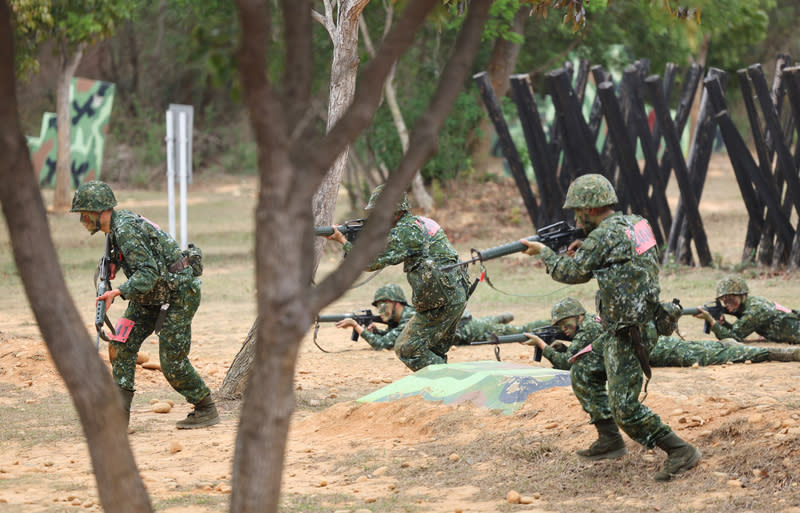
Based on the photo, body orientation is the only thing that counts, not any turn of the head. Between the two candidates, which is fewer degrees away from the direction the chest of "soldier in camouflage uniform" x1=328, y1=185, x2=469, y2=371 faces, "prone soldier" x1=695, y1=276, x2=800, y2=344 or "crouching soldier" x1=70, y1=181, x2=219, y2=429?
the crouching soldier

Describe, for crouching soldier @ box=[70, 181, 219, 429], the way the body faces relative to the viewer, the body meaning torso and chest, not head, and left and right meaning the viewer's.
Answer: facing to the left of the viewer

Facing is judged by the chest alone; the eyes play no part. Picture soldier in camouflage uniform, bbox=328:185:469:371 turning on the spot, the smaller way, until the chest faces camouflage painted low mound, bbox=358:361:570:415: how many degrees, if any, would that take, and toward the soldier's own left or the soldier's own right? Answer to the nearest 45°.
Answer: approximately 135° to the soldier's own left

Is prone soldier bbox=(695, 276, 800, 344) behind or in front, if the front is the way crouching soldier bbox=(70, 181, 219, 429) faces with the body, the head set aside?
behind

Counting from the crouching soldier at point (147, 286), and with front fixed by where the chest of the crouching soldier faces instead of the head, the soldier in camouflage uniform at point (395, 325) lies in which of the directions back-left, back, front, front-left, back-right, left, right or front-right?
back-right

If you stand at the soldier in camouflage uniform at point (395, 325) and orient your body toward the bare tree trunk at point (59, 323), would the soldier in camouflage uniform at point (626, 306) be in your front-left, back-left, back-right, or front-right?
front-left

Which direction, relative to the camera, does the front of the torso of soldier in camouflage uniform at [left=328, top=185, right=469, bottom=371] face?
to the viewer's left

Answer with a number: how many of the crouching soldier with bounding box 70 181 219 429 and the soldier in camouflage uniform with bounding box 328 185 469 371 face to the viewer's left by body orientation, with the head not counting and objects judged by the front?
2

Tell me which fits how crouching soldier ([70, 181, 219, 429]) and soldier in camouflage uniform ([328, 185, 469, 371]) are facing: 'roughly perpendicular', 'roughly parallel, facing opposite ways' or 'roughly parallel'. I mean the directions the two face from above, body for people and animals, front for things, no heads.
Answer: roughly parallel

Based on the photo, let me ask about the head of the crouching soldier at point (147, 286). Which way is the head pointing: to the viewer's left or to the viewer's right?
to the viewer's left

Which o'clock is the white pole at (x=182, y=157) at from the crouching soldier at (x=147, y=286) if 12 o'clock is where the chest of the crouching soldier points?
The white pole is roughly at 3 o'clock from the crouching soldier.
